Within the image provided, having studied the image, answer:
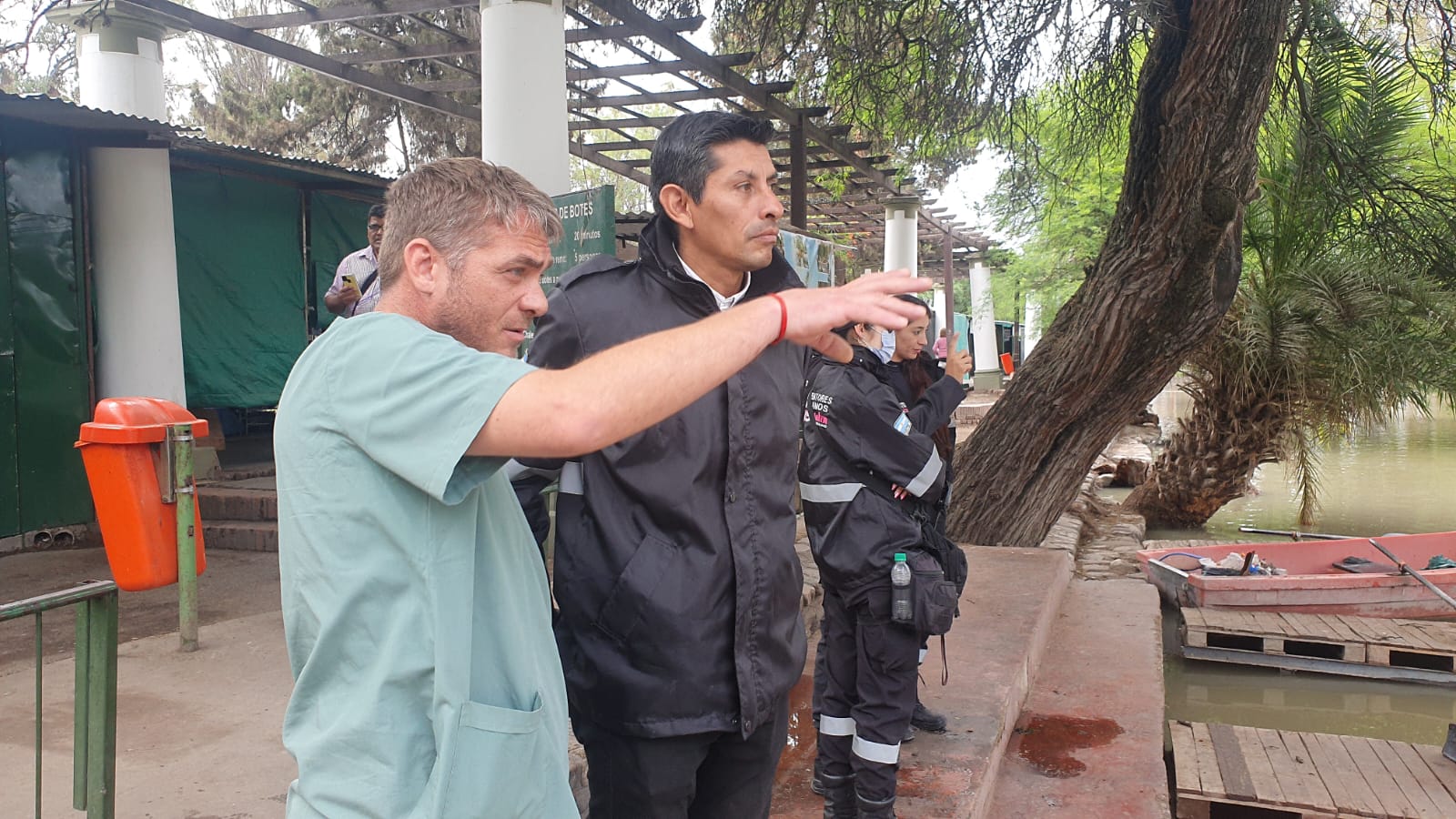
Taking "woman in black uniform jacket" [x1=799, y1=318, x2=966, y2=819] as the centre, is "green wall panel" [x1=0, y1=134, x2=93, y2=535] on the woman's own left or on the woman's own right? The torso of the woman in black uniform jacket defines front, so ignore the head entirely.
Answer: on the woman's own left

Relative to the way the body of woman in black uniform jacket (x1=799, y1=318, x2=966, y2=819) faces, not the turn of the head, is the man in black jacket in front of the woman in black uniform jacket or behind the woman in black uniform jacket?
behind

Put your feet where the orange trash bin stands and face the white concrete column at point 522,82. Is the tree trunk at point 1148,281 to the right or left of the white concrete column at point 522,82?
right

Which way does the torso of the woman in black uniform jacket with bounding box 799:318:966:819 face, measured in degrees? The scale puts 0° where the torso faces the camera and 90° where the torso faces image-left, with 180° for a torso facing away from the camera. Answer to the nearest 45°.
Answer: approximately 225°

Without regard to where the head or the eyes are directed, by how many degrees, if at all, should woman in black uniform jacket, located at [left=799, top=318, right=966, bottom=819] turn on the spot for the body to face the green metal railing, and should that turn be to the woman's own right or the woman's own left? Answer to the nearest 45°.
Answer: approximately 180°

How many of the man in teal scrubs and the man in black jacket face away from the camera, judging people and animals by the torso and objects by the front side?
0

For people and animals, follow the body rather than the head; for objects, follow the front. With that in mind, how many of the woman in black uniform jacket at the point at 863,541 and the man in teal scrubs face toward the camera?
0

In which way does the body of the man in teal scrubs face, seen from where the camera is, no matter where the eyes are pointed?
to the viewer's right
